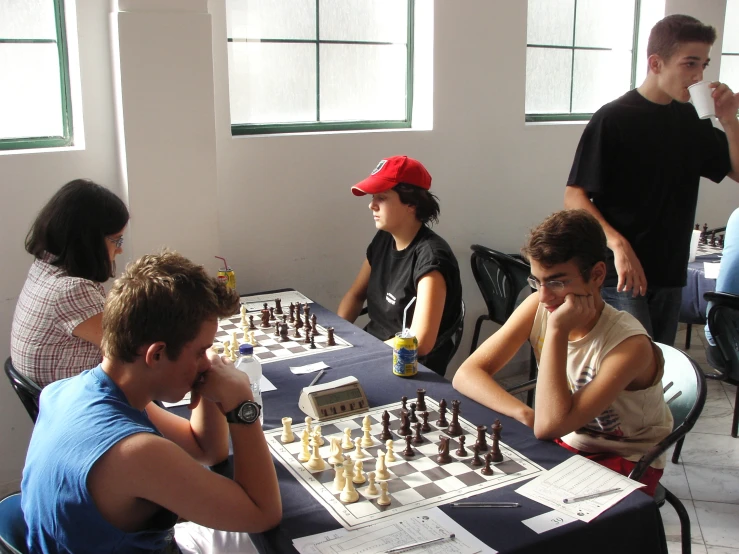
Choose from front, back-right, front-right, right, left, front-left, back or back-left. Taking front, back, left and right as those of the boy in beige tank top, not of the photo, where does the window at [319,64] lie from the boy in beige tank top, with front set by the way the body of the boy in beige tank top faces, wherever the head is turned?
right

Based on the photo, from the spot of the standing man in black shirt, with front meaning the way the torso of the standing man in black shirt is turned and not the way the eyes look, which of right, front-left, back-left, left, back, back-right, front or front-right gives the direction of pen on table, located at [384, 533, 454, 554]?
front-right

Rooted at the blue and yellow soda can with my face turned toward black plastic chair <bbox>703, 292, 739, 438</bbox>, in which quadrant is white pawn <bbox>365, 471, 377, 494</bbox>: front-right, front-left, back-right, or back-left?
back-right

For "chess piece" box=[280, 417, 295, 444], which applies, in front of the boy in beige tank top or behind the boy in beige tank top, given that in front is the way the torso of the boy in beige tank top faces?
in front

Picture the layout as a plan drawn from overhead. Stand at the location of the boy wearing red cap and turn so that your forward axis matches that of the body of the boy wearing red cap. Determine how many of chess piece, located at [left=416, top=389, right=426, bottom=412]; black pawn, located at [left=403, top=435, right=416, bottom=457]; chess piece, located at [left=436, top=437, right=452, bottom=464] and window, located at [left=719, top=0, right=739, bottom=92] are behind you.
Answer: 1

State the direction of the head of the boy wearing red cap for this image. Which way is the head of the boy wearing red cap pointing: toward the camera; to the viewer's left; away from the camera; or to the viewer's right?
to the viewer's left

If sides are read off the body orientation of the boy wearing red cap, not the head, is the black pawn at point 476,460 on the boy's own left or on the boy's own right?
on the boy's own left

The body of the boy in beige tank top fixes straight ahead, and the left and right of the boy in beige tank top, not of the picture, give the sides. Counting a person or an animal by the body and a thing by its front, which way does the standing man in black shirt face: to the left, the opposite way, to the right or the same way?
to the left

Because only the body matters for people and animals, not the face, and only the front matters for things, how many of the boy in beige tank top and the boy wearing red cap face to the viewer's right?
0

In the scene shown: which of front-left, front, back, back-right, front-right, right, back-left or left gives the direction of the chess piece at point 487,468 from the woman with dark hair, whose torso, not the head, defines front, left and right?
right

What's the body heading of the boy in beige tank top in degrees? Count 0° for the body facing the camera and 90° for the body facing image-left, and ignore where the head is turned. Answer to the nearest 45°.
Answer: approximately 45°

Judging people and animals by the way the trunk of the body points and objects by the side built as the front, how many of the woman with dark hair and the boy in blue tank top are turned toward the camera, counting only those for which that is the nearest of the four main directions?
0

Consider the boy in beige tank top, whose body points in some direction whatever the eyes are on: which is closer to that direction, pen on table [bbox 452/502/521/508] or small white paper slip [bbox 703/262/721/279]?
the pen on table
